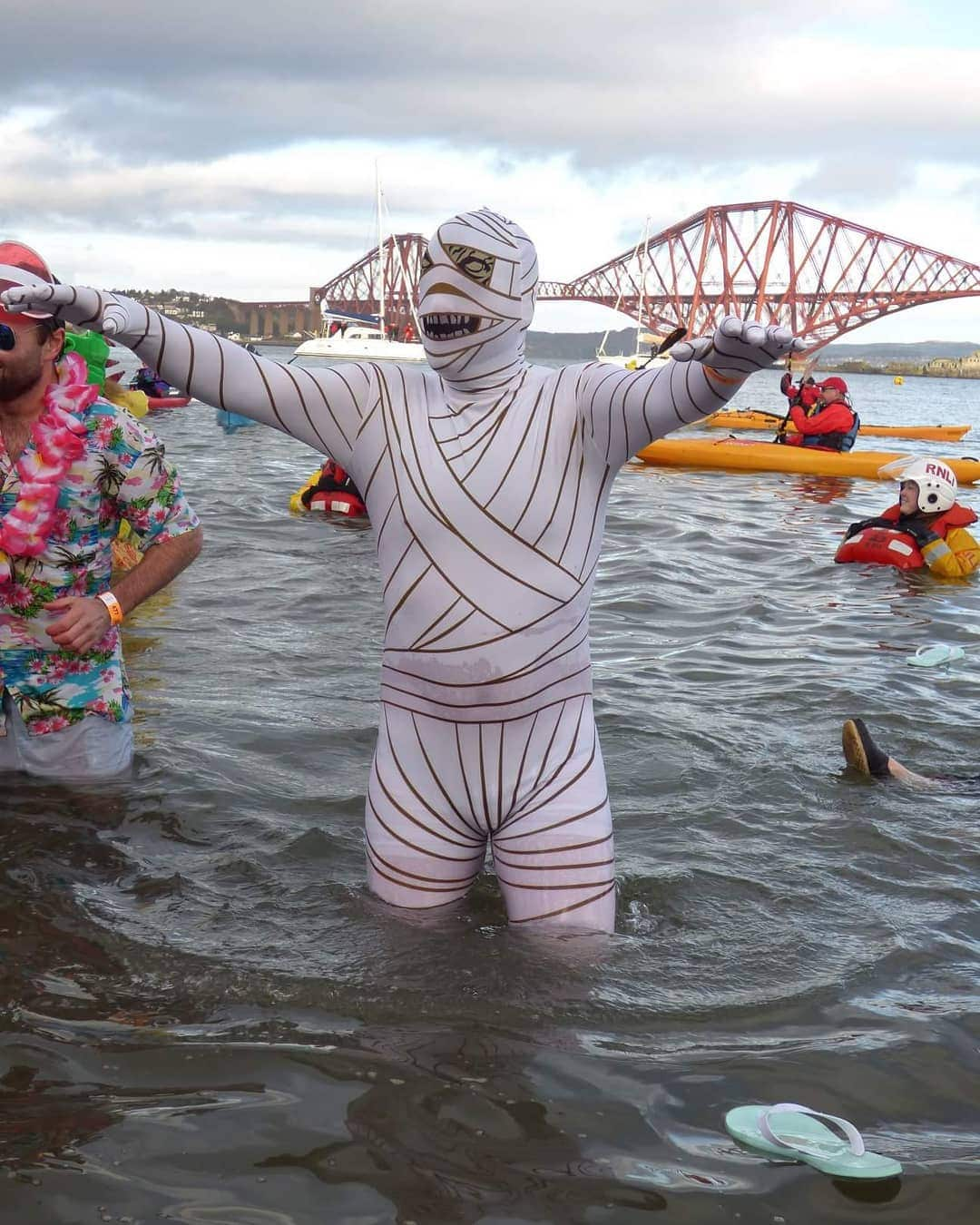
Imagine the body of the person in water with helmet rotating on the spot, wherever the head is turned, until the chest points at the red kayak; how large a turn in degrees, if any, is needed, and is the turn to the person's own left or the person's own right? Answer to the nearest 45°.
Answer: approximately 45° to the person's own right

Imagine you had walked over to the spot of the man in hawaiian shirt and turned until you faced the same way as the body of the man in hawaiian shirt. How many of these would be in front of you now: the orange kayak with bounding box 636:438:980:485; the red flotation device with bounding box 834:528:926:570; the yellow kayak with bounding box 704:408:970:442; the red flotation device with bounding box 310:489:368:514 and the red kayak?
0

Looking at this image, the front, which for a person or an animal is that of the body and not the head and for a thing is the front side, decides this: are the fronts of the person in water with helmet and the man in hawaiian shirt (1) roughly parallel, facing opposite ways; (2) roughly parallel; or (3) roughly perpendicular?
roughly perpendicular

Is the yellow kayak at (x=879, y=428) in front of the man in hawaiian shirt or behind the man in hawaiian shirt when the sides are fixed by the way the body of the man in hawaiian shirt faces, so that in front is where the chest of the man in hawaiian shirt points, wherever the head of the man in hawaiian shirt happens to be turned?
behind

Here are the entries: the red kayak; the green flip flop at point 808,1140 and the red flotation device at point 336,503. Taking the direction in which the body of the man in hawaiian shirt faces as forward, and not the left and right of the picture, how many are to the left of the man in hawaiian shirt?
1

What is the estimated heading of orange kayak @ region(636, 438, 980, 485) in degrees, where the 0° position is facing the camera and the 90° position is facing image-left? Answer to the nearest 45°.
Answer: approximately 90°

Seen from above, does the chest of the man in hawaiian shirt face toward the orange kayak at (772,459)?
no

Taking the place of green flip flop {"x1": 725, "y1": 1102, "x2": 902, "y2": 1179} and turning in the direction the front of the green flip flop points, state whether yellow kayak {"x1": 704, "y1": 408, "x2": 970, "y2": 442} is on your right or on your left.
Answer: on your right
